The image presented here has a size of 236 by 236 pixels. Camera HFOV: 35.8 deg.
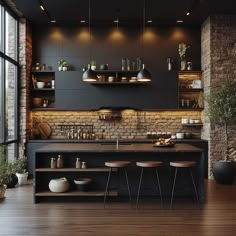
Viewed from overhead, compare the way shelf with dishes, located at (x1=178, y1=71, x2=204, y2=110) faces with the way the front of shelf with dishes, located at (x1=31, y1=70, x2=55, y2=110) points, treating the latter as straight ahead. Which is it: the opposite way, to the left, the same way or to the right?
the same way

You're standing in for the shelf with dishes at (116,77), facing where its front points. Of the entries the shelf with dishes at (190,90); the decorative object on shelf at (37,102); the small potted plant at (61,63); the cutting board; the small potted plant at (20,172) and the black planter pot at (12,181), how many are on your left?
1

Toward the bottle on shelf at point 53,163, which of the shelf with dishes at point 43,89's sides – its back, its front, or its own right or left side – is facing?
front

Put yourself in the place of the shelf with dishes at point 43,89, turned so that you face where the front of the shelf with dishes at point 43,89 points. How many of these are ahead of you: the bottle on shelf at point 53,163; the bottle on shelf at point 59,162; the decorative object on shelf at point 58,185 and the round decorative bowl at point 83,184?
4

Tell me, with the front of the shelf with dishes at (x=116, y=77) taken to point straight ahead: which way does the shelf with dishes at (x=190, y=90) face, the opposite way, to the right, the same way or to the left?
the same way

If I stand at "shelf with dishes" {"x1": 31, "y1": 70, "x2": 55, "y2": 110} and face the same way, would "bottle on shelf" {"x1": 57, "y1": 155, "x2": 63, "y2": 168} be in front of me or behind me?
in front

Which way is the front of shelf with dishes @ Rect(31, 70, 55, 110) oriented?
toward the camera

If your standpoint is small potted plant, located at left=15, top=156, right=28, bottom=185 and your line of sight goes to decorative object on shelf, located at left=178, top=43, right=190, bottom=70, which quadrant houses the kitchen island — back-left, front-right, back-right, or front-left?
front-right

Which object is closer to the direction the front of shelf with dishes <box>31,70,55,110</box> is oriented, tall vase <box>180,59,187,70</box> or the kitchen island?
the kitchen island

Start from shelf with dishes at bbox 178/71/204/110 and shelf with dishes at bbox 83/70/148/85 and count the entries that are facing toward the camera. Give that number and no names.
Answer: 2

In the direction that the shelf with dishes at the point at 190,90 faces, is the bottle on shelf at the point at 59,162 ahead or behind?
ahead

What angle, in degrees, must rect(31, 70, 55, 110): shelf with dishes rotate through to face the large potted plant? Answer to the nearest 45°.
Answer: approximately 45° to its left

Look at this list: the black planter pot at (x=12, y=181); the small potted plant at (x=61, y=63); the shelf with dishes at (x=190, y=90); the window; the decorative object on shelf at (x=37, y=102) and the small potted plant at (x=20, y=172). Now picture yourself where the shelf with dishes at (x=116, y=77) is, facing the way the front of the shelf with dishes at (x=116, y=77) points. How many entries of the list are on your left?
1

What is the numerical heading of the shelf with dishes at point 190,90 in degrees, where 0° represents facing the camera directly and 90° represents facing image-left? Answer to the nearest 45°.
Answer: approximately 0°
